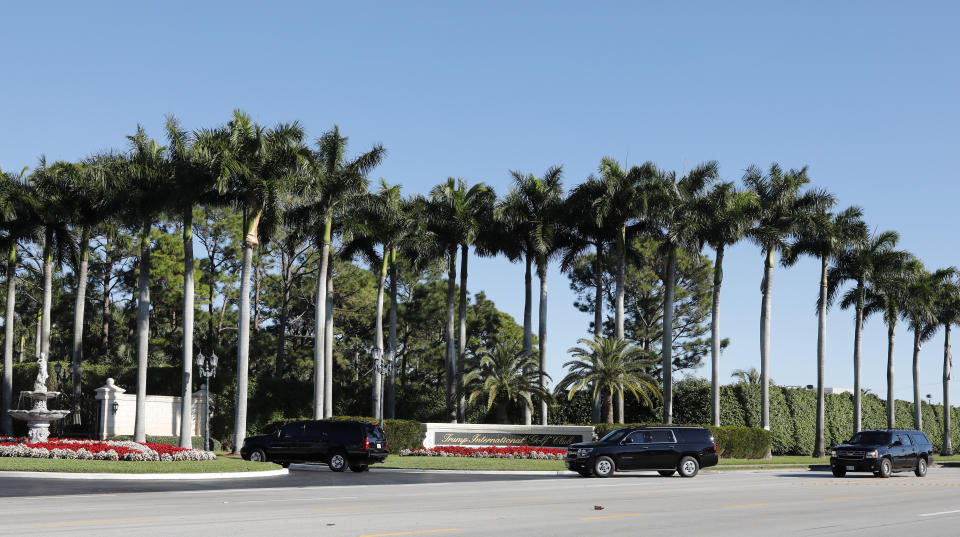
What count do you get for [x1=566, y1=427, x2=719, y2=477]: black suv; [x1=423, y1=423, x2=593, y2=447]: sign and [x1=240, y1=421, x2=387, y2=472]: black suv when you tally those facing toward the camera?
1

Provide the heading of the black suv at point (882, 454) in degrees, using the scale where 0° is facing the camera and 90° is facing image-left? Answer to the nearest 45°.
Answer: approximately 45°

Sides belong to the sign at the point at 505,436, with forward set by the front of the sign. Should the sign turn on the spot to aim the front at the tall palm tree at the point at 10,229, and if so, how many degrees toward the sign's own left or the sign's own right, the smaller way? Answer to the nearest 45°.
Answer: approximately 90° to the sign's own right

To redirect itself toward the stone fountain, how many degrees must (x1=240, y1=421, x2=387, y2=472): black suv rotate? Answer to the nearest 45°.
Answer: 0° — it already faces it

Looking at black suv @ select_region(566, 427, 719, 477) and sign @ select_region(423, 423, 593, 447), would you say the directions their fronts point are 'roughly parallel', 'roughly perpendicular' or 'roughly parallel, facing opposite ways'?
roughly perpendicular

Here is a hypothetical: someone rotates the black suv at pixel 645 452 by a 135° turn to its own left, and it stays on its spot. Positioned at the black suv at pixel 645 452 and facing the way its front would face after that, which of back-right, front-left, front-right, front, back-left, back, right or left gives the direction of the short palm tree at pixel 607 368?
back-left

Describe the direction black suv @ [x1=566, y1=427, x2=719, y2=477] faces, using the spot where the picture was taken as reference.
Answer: facing to the left of the viewer

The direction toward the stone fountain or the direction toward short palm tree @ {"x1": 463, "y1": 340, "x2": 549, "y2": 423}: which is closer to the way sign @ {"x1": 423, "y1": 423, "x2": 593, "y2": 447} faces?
the stone fountain

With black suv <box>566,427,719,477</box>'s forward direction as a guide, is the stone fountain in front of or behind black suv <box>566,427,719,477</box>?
in front

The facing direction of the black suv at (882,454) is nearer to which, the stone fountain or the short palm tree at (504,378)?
the stone fountain

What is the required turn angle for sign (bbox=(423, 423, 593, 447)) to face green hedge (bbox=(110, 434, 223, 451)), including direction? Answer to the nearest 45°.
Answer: approximately 90° to its right

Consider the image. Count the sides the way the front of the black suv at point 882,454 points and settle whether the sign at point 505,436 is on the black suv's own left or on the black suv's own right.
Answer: on the black suv's own right

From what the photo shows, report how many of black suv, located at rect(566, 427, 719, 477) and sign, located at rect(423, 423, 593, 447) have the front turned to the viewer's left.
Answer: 1
